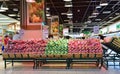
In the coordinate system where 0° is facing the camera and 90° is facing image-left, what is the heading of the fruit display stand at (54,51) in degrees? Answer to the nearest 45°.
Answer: approximately 0°
